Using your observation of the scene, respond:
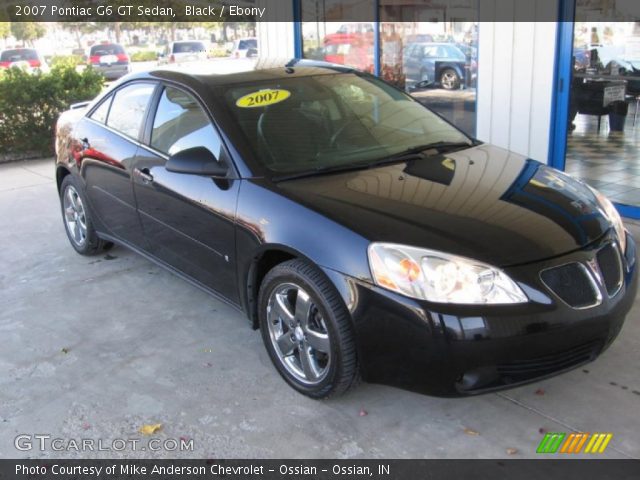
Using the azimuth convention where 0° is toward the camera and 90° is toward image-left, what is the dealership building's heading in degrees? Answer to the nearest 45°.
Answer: approximately 45°

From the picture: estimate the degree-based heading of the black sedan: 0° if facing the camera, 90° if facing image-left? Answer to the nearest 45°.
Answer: approximately 315°

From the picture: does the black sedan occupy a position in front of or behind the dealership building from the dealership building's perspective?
in front

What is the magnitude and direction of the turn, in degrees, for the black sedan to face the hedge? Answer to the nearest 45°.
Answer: approximately 180°

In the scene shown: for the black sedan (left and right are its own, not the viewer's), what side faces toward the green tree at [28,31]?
back

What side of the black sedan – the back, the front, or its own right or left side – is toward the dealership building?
left

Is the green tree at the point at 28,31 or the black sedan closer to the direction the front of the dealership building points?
the black sedan

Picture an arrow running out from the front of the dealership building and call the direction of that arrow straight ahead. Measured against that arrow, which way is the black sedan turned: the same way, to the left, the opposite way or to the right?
to the left

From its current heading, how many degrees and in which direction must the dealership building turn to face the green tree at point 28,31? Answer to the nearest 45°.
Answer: approximately 90° to its right
